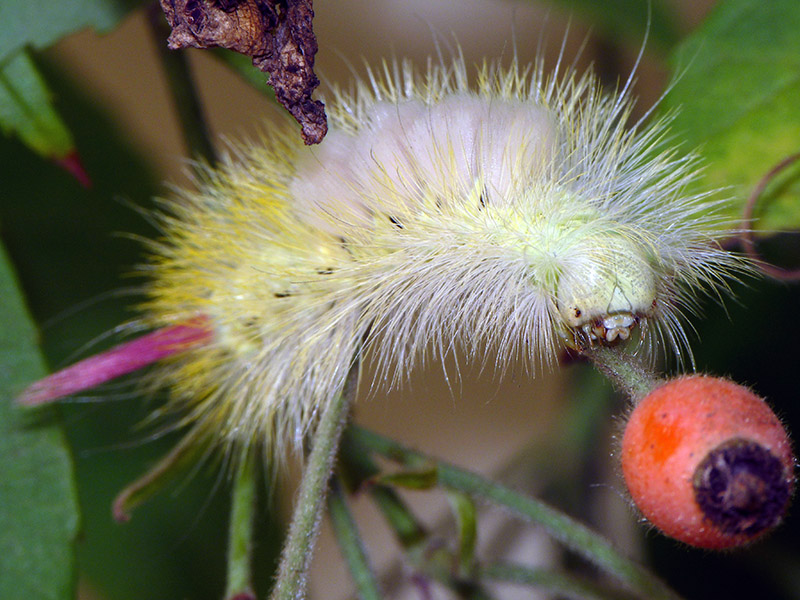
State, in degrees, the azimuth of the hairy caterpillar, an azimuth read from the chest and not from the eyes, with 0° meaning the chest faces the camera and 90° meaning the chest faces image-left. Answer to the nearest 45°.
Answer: approximately 315°
